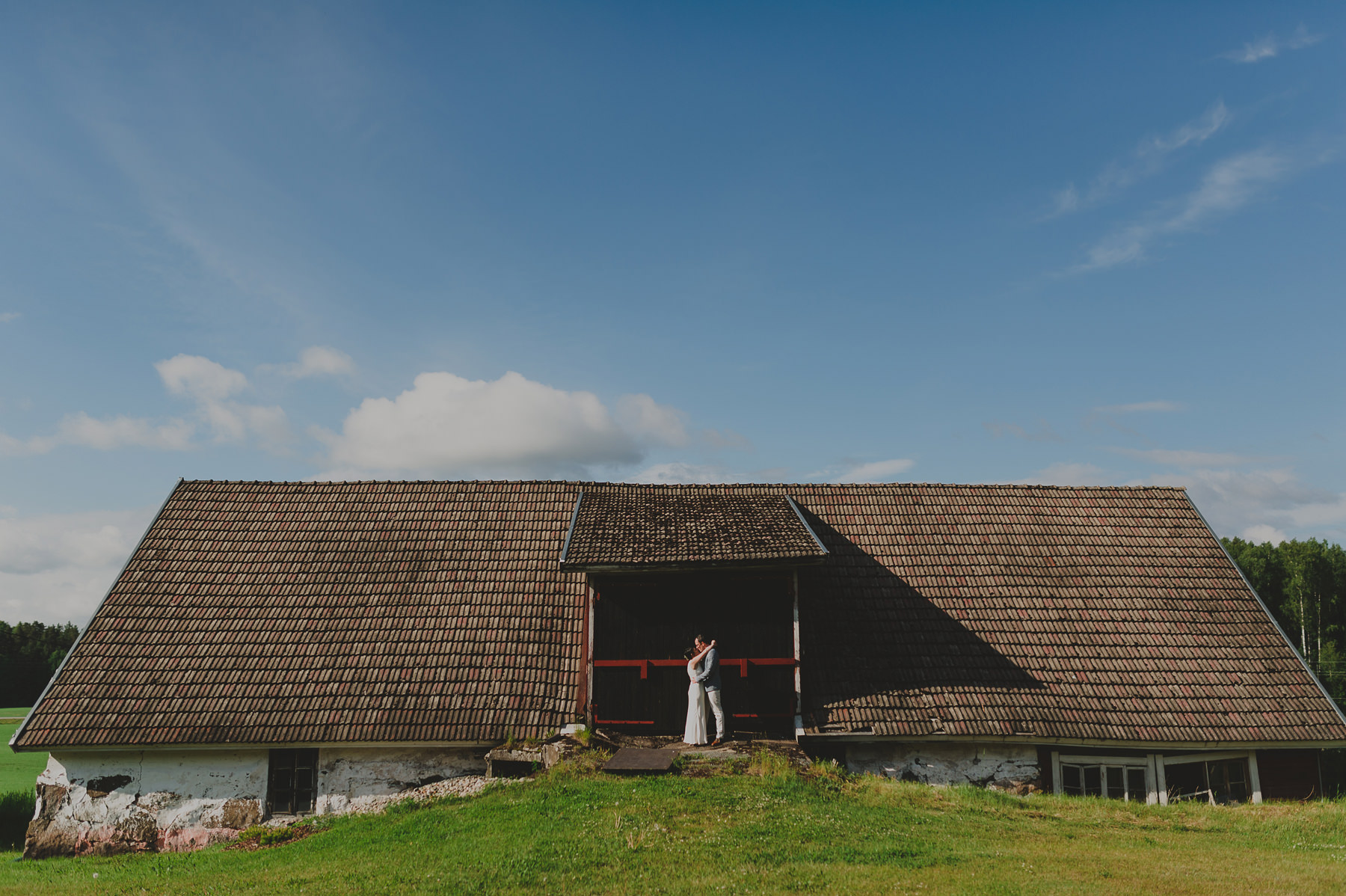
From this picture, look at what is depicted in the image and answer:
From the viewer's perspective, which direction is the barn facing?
toward the camera

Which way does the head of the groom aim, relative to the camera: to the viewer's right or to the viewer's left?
to the viewer's left

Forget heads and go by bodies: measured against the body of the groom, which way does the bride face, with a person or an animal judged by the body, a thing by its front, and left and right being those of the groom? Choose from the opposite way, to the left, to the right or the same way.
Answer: the opposite way

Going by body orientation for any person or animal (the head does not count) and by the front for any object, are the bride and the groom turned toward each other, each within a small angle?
yes

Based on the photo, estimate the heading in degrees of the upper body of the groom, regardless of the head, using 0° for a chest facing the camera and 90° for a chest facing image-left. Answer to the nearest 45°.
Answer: approximately 90°

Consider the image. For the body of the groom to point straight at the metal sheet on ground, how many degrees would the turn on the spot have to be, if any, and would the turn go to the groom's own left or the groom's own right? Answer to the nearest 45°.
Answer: approximately 45° to the groom's own left

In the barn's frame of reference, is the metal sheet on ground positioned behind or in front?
in front

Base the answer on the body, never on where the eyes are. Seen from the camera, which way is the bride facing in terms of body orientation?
to the viewer's right
